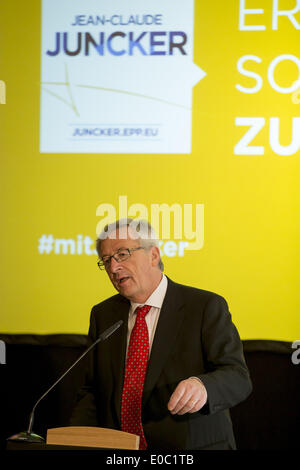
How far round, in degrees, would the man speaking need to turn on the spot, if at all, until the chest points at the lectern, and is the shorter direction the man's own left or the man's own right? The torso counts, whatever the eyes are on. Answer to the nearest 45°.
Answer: approximately 45° to the man's own left

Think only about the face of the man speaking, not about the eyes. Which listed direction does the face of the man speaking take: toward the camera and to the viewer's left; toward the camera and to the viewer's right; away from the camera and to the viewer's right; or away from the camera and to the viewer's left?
toward the camera and to the viewer's left

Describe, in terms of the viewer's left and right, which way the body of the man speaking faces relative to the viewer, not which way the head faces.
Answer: facing the viewer and to the left of the viewer
